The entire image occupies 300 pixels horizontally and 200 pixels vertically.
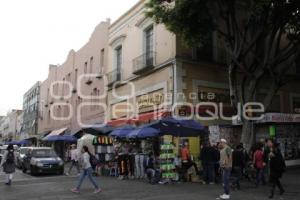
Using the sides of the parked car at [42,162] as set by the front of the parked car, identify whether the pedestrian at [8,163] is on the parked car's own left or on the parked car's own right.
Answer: on the parked car's own right

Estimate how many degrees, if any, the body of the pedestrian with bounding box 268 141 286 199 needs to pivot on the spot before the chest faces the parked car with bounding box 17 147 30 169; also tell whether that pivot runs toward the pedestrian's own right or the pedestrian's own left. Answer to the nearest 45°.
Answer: approximately 45° to the pedestrian's own right

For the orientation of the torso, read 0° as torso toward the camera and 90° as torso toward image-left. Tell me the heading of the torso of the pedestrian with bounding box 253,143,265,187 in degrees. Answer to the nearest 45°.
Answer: approximately 180°
